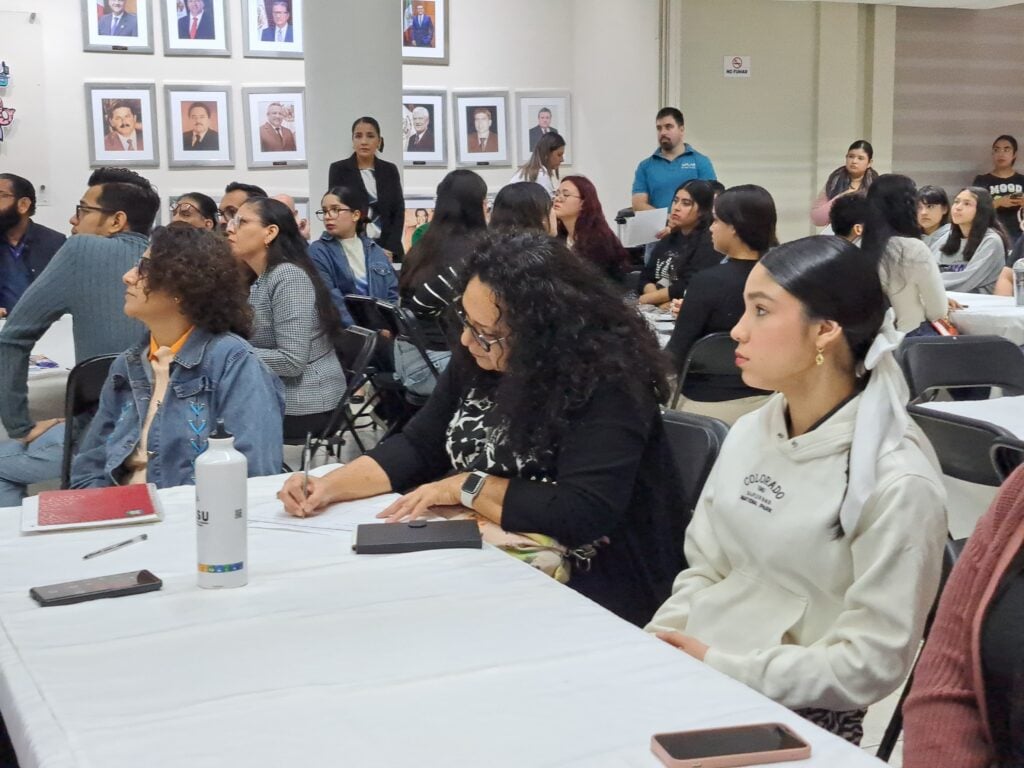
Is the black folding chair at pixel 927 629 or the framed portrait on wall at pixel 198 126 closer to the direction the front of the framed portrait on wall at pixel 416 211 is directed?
the black folding chair

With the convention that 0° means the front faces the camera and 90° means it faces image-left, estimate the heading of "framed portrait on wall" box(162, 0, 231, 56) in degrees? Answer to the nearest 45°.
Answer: approximately 0°

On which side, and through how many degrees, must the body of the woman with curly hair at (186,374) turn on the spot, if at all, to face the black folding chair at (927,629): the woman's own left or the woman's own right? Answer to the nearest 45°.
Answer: approximately 90° to the woman's own left

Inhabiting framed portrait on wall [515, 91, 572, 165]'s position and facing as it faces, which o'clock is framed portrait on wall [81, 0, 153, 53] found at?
framed portrait on wall [81, 0, 153, 53] is roughly at 2 o'clock from framed portrait on wall [515, 91, 572, 165].

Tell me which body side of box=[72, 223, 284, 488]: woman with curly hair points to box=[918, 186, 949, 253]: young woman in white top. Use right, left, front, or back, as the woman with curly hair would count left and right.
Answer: back

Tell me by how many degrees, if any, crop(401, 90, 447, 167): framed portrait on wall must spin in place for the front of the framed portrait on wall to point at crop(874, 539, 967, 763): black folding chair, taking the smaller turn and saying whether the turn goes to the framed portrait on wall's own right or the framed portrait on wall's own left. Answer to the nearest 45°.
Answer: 0° — it already faces it
